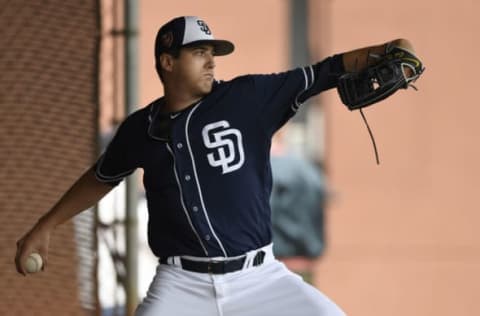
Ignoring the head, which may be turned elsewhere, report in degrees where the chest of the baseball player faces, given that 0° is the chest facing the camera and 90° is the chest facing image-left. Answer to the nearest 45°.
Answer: approximately 0°
